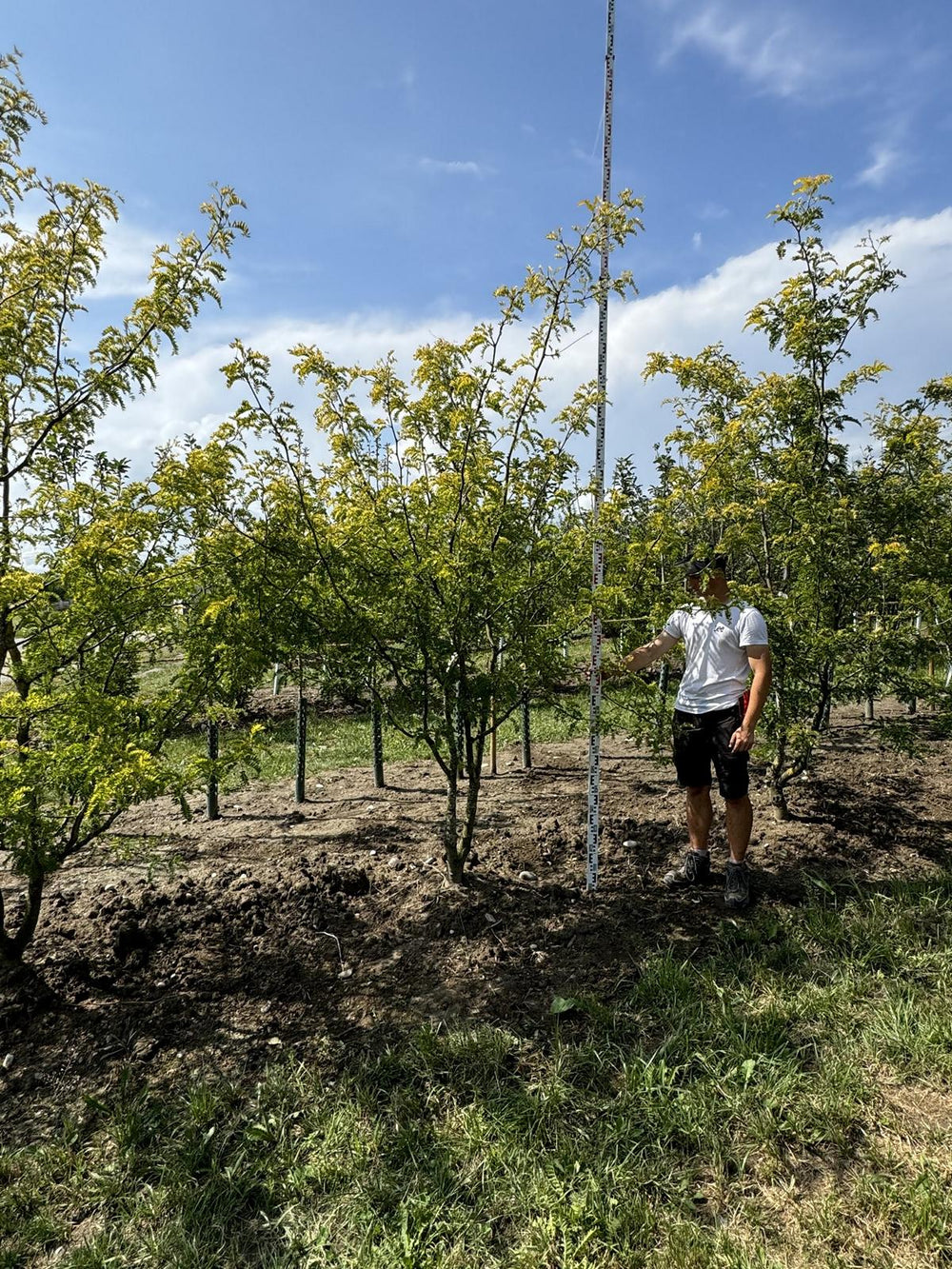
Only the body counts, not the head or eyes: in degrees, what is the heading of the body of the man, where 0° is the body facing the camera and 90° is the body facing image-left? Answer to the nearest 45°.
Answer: approximately 45°
